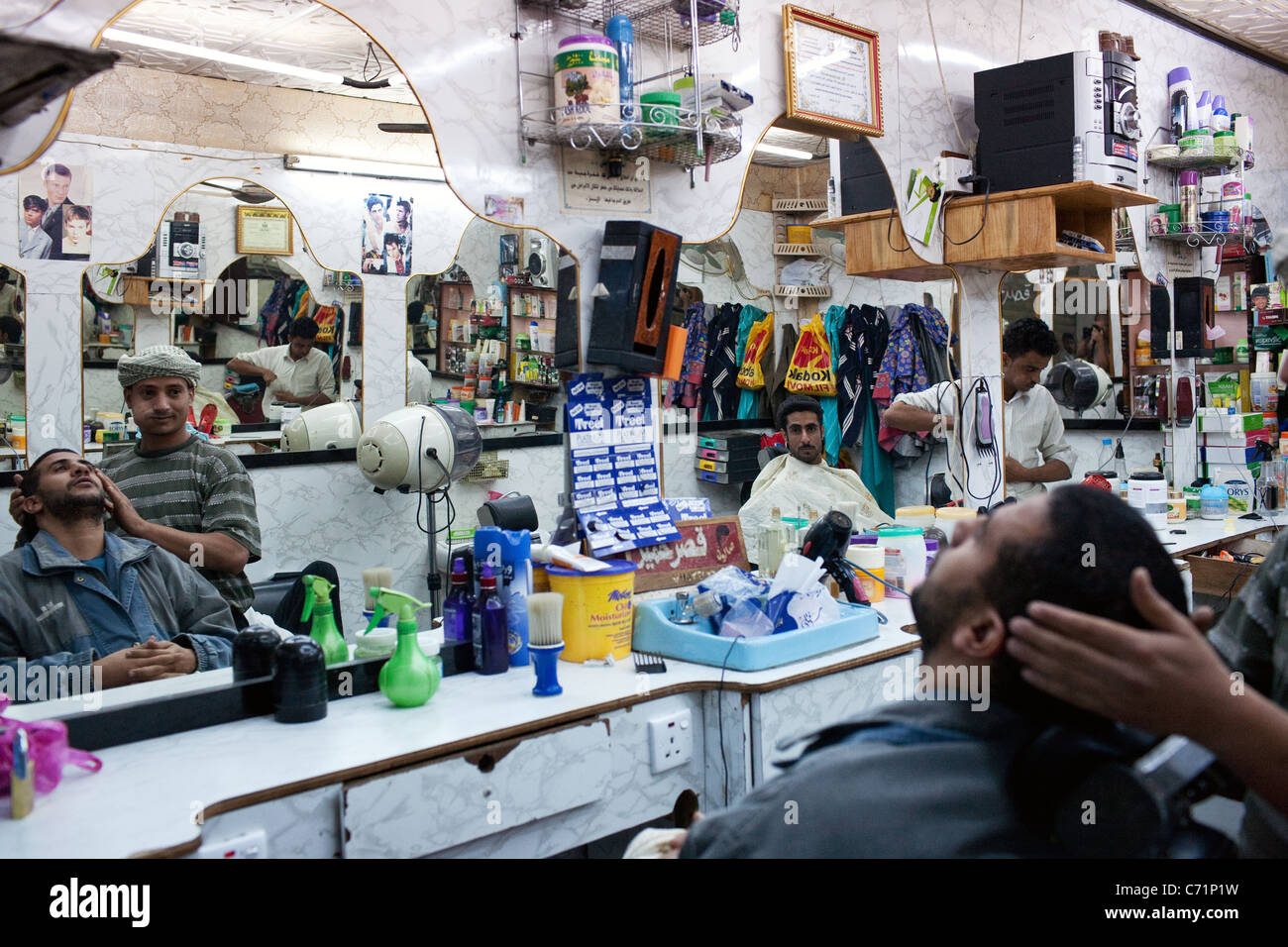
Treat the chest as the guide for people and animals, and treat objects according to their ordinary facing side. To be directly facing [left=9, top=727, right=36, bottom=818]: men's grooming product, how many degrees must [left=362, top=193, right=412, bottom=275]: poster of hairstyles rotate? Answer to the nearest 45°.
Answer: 0° — it already faces it

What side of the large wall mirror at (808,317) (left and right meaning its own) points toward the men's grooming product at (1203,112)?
left

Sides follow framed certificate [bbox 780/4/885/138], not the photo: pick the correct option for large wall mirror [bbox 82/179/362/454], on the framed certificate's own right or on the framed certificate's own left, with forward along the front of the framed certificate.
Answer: on the framed certificate's own right

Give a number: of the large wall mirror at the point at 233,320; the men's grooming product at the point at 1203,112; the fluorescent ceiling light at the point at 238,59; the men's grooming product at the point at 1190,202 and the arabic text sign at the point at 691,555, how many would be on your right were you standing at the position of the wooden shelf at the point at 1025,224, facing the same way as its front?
3

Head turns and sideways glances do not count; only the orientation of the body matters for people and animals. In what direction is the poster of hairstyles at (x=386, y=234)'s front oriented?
toward the camera

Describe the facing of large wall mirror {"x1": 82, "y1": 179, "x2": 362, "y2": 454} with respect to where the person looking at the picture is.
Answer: facing the viewer

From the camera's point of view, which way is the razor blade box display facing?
toward the camera
